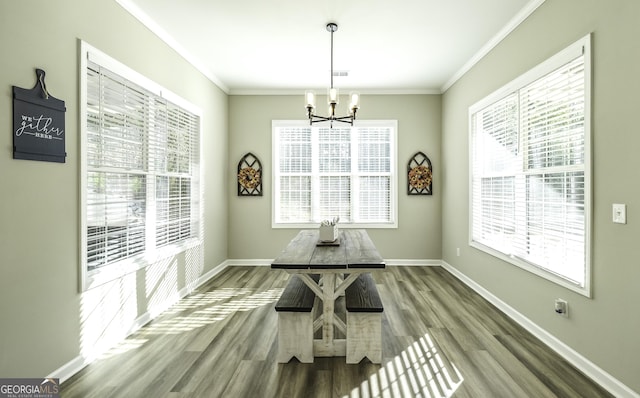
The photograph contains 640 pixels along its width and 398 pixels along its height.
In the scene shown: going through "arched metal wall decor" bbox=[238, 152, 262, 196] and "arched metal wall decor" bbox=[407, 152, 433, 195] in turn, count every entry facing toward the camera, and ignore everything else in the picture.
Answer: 2

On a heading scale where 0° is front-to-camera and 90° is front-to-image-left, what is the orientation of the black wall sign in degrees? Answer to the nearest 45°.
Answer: approximately 315°

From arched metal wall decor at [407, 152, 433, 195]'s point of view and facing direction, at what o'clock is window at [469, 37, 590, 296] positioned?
The window is roughly at 11 o'clock from the arched metal wall decor.

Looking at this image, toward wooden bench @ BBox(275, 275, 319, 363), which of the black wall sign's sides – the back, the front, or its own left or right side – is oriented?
front

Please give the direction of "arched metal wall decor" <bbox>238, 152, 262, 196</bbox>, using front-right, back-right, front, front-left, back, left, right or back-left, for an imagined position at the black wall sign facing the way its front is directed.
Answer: left

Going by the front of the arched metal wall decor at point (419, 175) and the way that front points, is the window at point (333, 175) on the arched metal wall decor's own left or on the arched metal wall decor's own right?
on the arched metal wall decor's own right

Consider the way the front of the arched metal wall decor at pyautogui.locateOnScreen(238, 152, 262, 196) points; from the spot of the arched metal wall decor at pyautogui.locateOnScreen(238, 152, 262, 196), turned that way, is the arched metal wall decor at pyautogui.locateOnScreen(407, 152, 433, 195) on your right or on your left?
on your left

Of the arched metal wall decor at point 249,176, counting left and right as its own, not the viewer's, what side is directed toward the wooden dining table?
front

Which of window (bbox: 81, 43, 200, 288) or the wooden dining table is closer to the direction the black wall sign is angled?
the wooden dining table

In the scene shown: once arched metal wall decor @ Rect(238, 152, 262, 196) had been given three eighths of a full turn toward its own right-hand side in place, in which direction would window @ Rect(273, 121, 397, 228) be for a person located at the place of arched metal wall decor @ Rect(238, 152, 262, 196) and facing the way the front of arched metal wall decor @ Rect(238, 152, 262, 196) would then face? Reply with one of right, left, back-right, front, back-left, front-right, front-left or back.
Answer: back-right

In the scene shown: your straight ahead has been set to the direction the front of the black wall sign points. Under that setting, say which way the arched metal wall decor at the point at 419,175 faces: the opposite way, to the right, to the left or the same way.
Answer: to the right

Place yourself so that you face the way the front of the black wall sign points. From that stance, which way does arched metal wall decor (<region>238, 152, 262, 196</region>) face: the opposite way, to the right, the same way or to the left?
to the right

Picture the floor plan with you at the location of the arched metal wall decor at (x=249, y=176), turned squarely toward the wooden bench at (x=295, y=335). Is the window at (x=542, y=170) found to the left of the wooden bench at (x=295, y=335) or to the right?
left

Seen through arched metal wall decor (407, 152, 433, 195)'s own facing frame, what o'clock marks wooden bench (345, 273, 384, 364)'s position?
The wooden bench is roughly at 12 o'clock from the arched metal wall decor.

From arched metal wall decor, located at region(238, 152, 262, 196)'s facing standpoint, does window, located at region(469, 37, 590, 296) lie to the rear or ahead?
ahead
